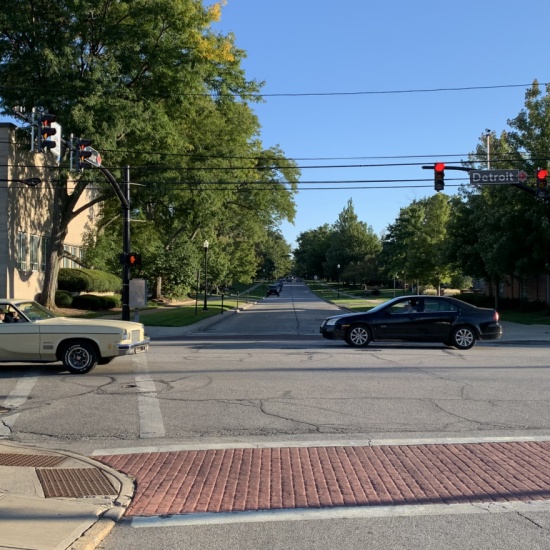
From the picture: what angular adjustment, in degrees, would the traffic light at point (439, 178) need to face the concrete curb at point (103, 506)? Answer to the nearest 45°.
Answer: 0° — it already faces it

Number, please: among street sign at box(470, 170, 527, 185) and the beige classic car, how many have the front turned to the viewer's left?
0

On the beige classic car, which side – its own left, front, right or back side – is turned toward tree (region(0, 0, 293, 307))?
left

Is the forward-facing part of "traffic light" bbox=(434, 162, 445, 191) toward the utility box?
no

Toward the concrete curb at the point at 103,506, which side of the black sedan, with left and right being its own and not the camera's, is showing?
left

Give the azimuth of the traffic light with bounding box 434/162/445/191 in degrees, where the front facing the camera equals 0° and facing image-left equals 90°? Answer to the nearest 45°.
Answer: approximately 0°

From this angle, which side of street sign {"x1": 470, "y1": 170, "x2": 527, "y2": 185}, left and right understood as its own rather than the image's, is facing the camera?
front

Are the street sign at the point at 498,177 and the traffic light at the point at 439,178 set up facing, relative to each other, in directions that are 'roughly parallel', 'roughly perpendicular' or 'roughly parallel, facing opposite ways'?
roughly parallel

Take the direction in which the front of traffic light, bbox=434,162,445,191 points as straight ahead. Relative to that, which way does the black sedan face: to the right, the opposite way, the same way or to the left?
to the right

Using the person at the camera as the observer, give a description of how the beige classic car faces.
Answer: facing to the right of the viewer

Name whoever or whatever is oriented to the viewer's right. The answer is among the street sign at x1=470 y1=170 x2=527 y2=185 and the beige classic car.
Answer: the beige classic car

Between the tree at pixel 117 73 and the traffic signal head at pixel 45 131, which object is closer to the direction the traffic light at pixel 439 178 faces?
the traffic signal head

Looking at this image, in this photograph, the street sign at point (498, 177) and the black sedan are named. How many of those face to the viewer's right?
0

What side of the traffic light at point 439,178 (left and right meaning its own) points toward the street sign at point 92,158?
right

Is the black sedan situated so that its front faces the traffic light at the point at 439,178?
no

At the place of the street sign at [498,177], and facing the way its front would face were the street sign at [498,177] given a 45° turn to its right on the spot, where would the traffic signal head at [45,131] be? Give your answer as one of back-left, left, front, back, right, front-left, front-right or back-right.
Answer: front

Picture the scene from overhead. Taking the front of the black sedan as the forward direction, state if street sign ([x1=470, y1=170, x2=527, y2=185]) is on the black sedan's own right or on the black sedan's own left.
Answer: on the black sedan's own right

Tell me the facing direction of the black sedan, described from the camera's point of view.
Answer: facing to the left of the viewer

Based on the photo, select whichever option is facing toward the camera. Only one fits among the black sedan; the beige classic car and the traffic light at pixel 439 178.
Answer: the traffic light

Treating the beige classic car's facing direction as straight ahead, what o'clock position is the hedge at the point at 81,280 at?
The hedge is roughly at 9 o'clock from the beige classic car.
